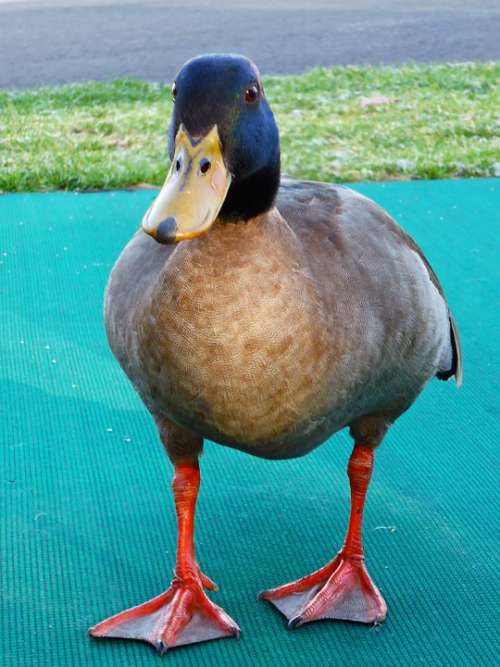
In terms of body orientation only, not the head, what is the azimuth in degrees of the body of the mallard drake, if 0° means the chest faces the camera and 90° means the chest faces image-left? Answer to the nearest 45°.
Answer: approximately 45°
